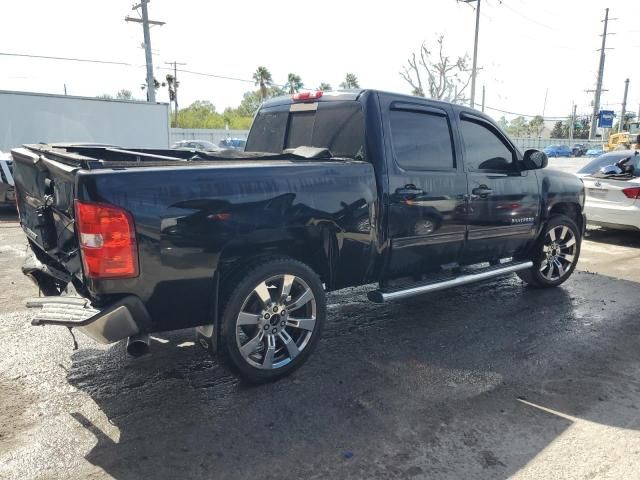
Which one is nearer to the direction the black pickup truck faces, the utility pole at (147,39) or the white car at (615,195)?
the white car

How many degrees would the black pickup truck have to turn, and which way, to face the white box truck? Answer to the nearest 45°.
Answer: approximately 90° to its left

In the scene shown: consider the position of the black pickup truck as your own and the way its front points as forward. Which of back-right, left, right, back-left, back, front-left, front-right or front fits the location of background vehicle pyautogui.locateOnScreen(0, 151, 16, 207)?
left

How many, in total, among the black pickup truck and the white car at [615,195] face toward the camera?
0

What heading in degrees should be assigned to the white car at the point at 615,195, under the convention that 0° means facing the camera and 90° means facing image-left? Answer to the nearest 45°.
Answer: approximately 225°

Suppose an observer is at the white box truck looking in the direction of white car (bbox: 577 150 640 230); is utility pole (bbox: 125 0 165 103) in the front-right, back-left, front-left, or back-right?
back-left

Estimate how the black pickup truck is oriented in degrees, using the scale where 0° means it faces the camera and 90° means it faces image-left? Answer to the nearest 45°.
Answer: approximately 225°

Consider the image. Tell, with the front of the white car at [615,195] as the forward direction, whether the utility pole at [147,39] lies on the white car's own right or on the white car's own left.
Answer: on the white car's own left

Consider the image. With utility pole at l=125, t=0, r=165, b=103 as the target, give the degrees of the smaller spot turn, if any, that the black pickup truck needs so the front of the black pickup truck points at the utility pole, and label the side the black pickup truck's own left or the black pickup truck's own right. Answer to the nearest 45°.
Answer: approximately 45° to the black pickup truck's own left
